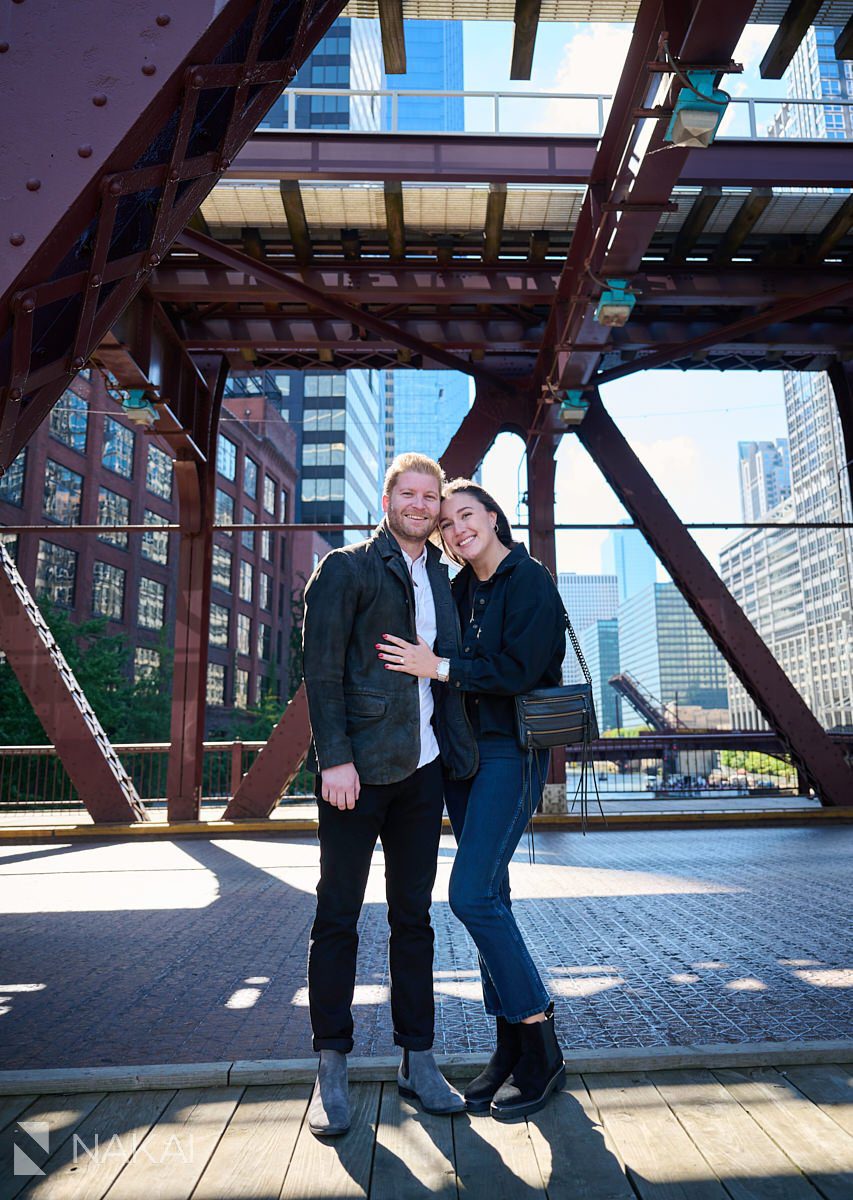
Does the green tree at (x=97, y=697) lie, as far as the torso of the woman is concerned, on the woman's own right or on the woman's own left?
on the woman's own right

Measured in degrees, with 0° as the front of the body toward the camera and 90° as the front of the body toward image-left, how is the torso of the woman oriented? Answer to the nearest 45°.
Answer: approximately 45°
